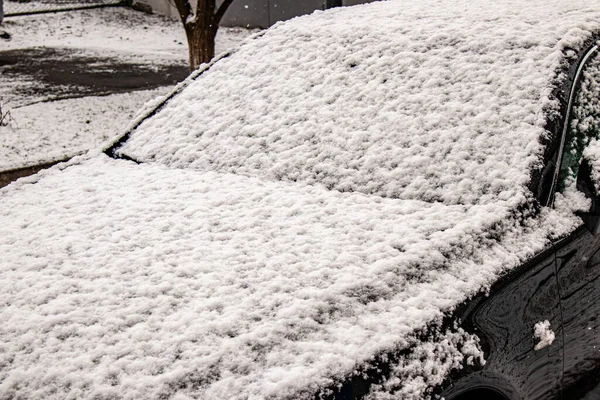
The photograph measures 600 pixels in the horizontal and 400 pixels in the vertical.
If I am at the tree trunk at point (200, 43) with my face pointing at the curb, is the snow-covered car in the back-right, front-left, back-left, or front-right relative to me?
front-left

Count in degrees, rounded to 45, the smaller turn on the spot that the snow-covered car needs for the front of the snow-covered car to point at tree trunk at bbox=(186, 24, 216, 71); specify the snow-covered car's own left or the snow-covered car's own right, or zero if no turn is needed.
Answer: approximately 135° to the snow-covered car's own right

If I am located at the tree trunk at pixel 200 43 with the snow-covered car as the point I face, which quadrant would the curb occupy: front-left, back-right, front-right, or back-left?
front-right

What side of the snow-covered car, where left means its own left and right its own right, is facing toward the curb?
right

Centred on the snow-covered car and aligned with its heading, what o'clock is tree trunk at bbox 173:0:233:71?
The tree trunk is roughly at 4 o'clock from the snow-covered car.

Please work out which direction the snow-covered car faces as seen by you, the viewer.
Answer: facing the viewer and to the left of the viewer
